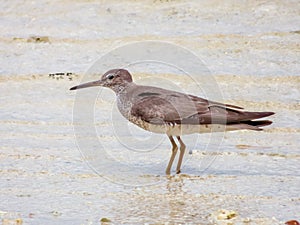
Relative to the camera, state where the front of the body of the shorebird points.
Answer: to the viewer's left
